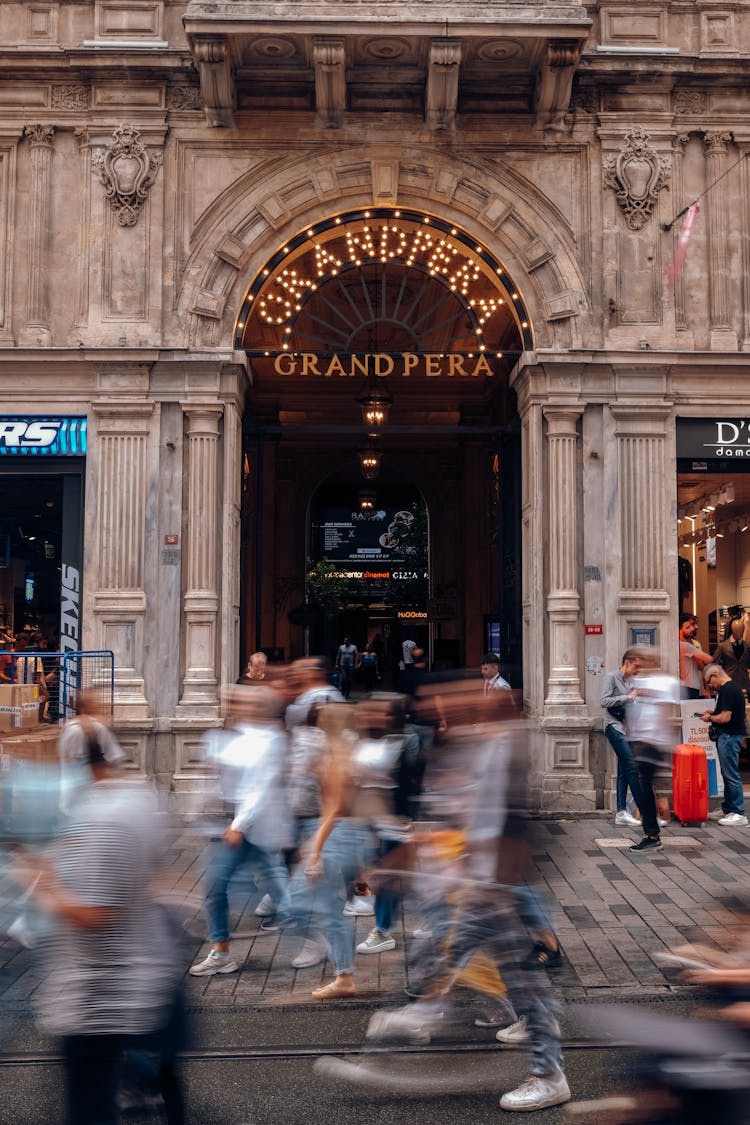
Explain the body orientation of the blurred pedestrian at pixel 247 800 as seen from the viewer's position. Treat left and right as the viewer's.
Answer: facing to the left of the viewer

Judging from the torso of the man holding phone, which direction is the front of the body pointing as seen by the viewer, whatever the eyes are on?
to the viewer's left

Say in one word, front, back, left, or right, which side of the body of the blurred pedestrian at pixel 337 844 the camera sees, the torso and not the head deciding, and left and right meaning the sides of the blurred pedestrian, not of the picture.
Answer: left

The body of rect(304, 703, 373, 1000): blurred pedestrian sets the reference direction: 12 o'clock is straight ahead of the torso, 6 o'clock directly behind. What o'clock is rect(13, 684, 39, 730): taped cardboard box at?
The taped cardboard box is roughly at 2 o'clock from the blurred pedestrian.

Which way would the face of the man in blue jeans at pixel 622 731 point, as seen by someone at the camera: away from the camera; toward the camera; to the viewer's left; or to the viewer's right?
to the viewer's right

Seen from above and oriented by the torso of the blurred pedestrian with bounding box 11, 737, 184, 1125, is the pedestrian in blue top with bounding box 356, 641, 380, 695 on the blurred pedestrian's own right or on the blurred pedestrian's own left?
on the blurred pedestrian's own right

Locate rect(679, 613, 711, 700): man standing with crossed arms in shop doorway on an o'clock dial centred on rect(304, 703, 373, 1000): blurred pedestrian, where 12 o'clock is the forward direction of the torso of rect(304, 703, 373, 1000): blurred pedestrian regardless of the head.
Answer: rect(679, 613, 711, 700): man standing with crossed arms in shop doorway is roughly at 4 o'clock from rect(304, 703, 373, 1000): blurred pedestrian.

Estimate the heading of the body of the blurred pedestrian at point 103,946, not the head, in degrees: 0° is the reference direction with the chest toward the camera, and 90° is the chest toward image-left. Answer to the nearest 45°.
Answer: approximately 90°

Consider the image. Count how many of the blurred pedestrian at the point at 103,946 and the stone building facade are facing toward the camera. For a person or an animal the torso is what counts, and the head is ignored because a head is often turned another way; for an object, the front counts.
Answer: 1

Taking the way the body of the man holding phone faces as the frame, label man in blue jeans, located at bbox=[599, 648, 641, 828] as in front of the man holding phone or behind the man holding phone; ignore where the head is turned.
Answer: in front

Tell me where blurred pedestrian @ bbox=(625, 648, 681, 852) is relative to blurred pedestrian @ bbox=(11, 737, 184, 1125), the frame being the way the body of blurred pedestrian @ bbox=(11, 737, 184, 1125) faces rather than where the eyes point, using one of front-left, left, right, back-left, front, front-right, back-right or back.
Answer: back-right
